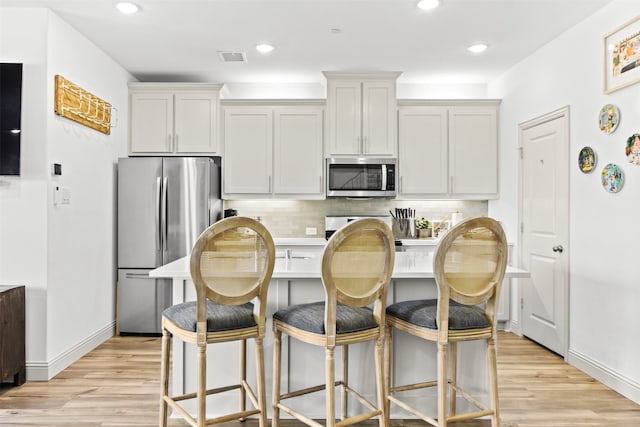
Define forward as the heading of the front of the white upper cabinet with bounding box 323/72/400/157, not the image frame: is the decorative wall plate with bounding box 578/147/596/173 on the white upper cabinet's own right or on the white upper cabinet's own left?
on the white upper cabinet's own left

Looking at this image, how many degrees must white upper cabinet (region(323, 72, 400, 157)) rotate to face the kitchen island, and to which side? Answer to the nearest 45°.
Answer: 0° — it already faces it

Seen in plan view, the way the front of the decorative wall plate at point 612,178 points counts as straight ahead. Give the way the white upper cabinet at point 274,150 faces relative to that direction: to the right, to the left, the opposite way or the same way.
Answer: to the left

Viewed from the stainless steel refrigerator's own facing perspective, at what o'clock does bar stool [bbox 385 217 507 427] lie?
The bar stool is roughly at 11 o'clock from the stainless steel refrigerator.

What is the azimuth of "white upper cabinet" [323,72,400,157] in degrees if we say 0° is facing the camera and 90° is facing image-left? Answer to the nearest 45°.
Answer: approximately 0°

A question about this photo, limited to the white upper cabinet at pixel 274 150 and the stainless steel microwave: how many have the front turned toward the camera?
2

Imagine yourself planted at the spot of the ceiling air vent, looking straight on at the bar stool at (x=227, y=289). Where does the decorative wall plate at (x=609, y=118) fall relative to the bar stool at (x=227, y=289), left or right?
left

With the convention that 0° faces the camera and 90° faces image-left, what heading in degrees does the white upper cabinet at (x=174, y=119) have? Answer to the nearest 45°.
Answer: approximately 0°

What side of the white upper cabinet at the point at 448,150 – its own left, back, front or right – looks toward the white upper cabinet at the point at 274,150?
right
